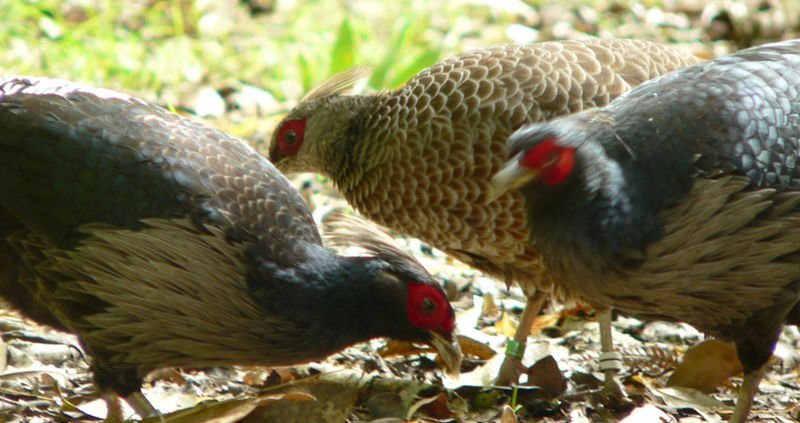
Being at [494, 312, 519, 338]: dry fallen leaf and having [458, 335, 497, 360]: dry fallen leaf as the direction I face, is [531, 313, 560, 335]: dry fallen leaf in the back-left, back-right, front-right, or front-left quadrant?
back-left

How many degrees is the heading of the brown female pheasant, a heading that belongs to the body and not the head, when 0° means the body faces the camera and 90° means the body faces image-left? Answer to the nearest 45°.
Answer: approximately 90°

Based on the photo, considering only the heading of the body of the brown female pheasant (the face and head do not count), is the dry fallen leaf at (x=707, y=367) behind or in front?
behind
